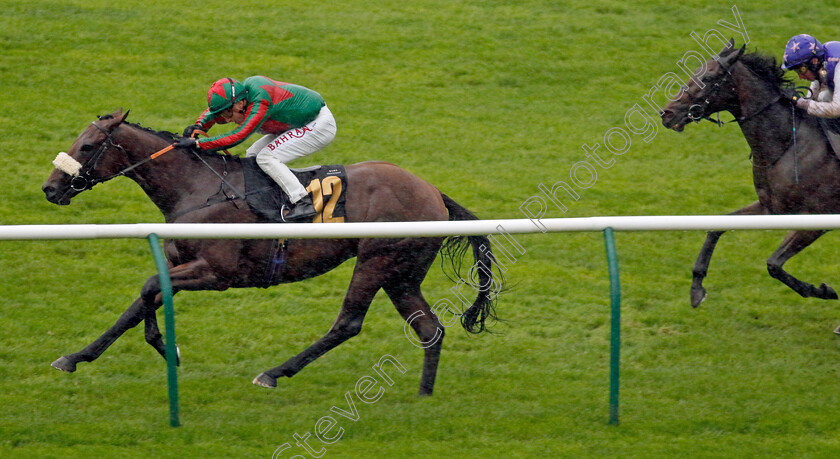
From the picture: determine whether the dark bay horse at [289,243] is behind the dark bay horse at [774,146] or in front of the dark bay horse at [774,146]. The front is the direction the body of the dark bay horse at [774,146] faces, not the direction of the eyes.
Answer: in front

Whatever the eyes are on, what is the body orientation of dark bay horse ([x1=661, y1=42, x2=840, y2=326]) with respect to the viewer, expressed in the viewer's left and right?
facing to the left of the viewer

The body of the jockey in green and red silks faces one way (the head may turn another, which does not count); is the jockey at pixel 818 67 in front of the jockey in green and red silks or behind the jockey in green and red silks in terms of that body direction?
behind

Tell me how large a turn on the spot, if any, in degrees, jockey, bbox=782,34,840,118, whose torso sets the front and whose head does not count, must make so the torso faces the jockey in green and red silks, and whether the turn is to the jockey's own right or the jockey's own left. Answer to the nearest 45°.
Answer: approximately 45° to the jockey's own left

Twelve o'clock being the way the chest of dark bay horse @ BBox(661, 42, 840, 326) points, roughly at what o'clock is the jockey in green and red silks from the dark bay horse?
The jockey in green and red silks is roughly at 11 o'clock from the dark bay horse.

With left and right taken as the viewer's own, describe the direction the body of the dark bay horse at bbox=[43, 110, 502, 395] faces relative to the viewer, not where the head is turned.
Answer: facing to the left of the viewer

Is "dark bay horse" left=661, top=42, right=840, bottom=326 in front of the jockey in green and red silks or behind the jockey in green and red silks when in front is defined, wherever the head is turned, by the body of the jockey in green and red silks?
behind

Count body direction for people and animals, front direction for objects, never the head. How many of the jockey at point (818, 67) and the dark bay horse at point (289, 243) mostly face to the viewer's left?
2

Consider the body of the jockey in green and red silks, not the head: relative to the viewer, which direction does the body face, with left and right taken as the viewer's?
facing to the left of the viewer

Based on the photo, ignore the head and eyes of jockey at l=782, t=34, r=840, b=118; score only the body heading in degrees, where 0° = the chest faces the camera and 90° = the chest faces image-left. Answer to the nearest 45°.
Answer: approximately 90°
